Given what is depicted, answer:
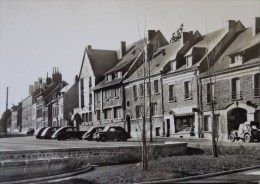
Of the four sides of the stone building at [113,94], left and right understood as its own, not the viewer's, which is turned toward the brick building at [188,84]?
left

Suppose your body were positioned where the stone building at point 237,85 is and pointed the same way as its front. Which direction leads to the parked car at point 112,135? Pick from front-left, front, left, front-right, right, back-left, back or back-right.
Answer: front-right

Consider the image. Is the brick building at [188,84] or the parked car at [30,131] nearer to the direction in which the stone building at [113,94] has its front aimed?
the parked car

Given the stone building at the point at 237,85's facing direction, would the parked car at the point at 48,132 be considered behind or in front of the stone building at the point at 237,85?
in front

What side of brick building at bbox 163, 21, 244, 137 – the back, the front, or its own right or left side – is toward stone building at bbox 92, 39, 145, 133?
right

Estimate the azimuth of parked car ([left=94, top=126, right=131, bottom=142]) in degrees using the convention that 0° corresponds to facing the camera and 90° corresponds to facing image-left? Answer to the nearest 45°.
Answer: approximately 45°

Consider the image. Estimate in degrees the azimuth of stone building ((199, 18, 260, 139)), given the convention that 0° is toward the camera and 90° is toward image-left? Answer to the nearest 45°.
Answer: approximately 45°

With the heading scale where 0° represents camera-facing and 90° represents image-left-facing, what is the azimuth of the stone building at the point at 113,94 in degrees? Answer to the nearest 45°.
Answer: approximately 45°
